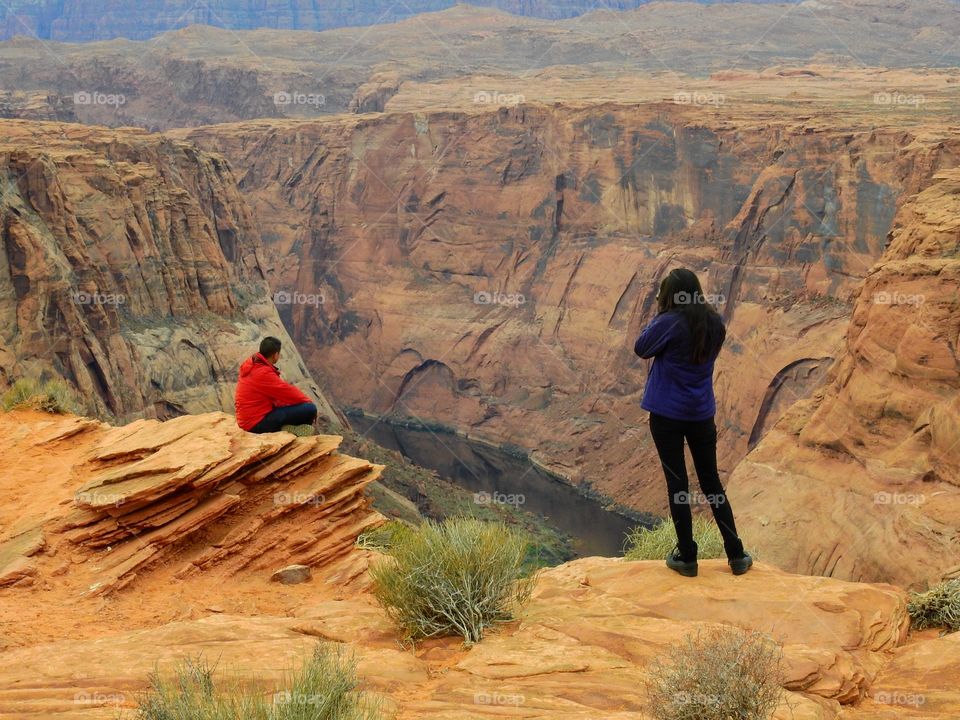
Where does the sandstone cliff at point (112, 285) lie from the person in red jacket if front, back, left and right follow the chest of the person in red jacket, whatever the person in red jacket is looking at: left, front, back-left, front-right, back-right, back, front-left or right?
front-left

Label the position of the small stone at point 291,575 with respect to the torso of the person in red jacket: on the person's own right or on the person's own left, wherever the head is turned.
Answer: on the person's own right

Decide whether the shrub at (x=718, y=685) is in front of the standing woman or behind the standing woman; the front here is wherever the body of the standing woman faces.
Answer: behind

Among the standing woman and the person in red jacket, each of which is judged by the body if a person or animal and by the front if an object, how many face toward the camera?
0

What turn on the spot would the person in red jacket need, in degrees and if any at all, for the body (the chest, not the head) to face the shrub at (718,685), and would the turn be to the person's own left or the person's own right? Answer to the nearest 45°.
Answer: approximately 135° to the person's own right

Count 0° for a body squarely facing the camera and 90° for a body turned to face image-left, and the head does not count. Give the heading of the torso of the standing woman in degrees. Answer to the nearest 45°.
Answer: approximately 135°

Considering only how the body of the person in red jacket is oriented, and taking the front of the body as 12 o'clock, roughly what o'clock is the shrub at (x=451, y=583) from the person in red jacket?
The shrub is roughly at 4 o'clock from the person in red jacket.

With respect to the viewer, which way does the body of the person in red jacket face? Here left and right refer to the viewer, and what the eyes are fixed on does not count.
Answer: facing away from the viewer and to the right of the viewer

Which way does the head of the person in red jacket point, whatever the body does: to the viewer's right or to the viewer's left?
to the viewer's right

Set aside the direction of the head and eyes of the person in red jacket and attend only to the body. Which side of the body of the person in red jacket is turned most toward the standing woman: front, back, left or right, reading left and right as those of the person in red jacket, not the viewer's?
right

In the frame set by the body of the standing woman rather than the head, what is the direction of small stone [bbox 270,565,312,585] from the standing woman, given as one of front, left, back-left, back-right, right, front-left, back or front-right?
front-left

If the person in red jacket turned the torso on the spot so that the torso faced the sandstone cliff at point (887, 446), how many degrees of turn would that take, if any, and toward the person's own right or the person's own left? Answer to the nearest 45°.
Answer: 0° — they already face it
